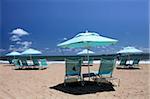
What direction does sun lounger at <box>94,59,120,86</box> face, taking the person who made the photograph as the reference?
facing away from the viewer and to the left of the viewer

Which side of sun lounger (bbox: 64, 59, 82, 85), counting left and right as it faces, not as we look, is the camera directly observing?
back

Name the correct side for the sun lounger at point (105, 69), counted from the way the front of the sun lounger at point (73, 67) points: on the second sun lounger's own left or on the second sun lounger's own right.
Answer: on the second sun lounger's own right

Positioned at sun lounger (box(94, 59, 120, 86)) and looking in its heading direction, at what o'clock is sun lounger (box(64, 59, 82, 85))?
sun lounger (box(64, 59, 82, 85)) is roughly at 10 o'clock from sun lounger (box(94, 59, 120, 86)).
